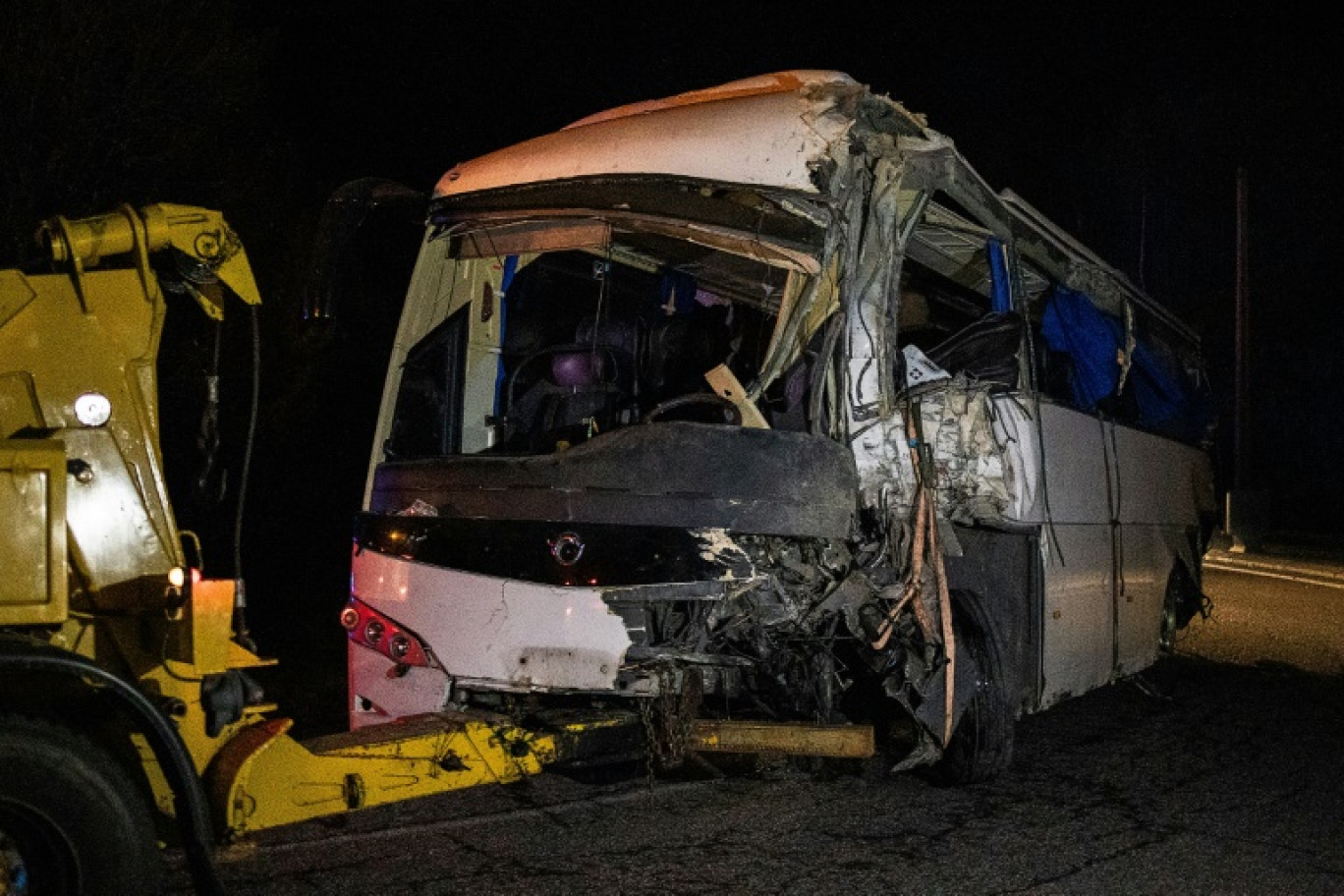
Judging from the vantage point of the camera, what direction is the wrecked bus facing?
facing the viewer and to the left of the viewer

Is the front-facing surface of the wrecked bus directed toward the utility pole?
no
